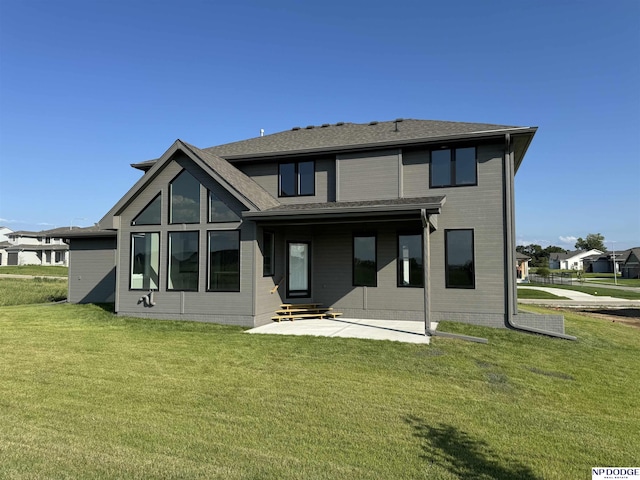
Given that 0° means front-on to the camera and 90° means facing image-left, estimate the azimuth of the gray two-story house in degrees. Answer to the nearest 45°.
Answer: approximately 180°
